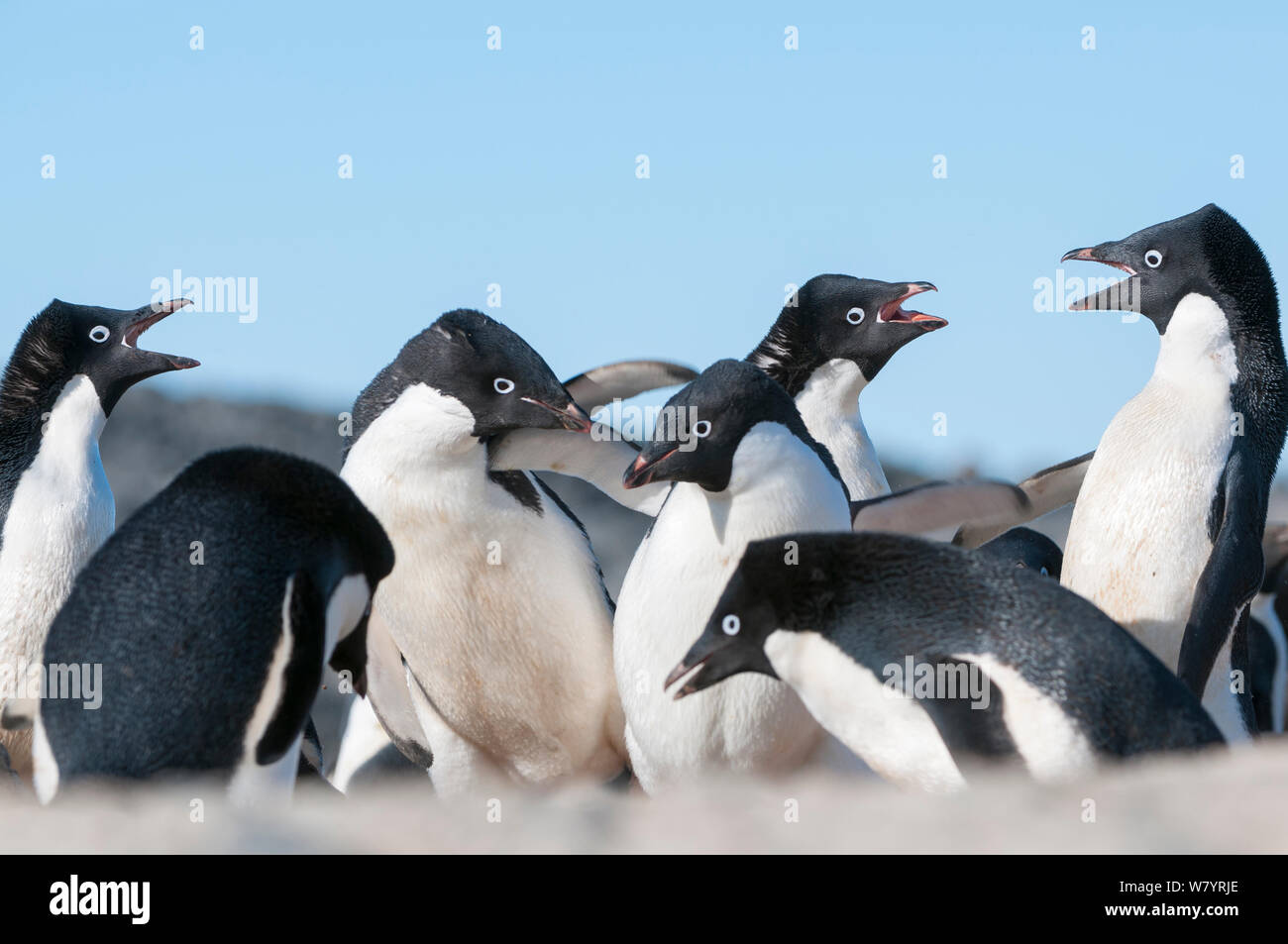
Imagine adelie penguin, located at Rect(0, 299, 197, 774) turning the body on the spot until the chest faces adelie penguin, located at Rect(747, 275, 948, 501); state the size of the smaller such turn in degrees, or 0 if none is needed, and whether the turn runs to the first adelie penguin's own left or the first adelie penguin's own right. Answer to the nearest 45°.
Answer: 0° — it already faces it

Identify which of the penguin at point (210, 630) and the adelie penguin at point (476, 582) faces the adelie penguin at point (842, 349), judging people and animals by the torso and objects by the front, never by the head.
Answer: the penguin

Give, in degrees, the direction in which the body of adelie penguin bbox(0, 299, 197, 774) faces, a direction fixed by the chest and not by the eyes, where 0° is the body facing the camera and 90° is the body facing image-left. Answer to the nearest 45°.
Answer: approximately 270°

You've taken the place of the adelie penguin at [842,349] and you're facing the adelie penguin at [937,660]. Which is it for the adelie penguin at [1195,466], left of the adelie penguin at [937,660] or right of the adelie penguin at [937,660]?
left

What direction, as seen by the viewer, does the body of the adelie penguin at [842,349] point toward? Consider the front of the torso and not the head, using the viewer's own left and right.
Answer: facing to the right of the viewer

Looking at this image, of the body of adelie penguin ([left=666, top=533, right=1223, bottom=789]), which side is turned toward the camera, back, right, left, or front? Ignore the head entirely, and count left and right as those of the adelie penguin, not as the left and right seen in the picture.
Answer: left
